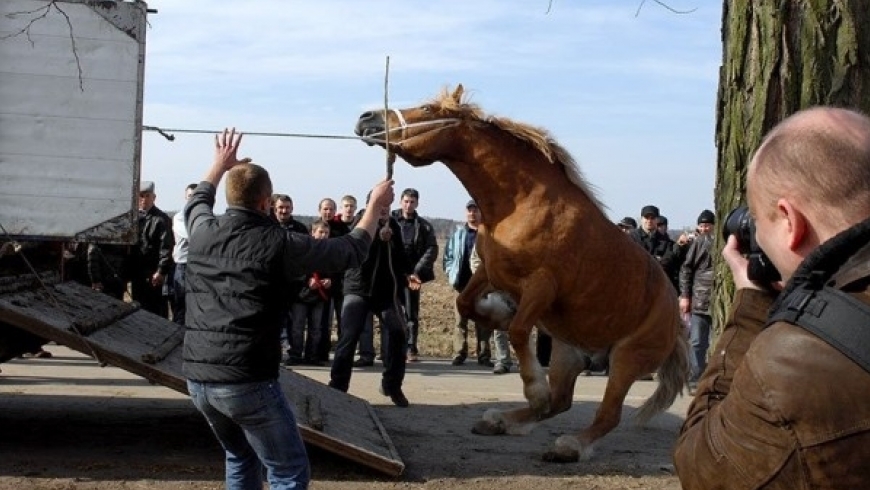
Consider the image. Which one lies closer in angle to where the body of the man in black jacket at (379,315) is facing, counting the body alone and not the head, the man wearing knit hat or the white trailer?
the white trailer

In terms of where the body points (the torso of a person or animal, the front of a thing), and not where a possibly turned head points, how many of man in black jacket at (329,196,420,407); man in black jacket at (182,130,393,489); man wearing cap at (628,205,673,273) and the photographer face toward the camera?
2

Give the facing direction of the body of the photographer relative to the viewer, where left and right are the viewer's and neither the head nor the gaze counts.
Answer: facing away from the viewer and to the left of the viewer

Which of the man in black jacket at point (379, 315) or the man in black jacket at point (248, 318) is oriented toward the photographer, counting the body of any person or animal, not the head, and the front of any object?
the man in black jacket at point (379, 315)

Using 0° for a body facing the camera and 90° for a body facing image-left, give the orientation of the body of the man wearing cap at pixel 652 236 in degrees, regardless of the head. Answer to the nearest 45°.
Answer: approximately 0°

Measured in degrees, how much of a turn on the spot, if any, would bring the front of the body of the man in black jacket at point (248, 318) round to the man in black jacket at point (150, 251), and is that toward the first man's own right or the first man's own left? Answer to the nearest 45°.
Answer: approximately 45° to the first man's own left

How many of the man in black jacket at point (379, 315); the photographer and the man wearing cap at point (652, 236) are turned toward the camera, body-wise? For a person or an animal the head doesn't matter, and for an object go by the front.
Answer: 2

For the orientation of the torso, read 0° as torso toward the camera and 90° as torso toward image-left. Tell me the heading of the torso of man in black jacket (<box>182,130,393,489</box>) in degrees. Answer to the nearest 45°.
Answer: approximately 225°

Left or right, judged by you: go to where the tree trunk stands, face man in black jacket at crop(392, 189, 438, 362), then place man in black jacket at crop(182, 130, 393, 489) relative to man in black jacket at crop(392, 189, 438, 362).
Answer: left

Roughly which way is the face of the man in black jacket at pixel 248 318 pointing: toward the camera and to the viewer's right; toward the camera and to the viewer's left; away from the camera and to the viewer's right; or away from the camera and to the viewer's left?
away from the camera and to the viewer's right

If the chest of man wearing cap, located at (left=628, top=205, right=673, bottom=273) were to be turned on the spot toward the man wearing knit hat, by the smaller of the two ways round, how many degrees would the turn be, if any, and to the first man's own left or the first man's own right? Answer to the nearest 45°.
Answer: approximately 45° to the first man's own left
